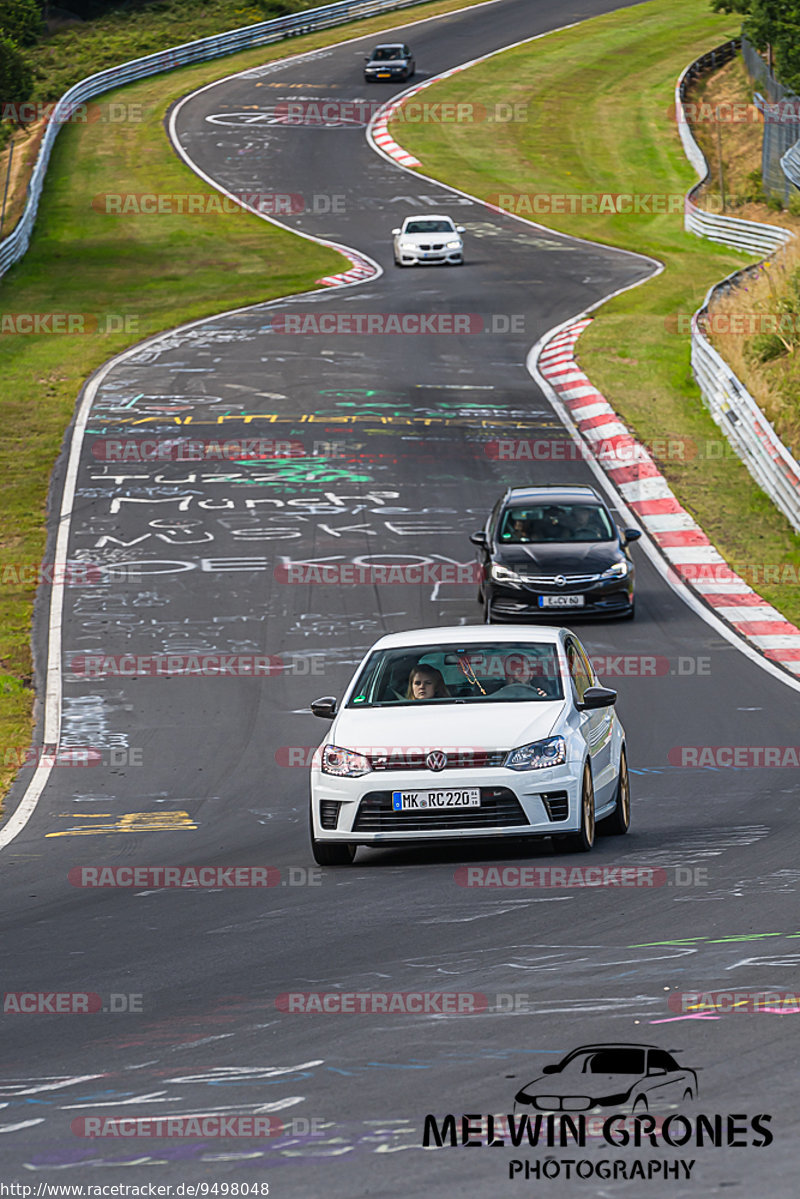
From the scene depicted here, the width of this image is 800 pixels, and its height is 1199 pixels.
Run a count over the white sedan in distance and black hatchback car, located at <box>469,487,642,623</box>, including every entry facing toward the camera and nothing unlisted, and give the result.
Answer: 2

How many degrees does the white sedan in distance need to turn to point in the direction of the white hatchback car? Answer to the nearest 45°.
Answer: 0° — it already faces it

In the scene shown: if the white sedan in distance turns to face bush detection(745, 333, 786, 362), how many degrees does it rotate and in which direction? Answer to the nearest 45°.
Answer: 0° — it already faces it

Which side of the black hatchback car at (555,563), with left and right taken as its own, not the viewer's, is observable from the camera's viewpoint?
front

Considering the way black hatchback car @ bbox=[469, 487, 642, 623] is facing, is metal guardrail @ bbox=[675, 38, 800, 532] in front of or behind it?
behind

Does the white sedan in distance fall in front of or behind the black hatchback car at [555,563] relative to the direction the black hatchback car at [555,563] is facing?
behind

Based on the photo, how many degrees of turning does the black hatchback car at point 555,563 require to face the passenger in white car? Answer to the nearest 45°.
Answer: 0° — it already faces them

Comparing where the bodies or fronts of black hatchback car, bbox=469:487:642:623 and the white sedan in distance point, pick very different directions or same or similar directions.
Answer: same or similar directions

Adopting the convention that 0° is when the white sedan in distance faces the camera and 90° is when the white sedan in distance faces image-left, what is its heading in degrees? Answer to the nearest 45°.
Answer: approximately 0°

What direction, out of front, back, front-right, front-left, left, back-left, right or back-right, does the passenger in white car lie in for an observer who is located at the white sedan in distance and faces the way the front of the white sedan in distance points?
front

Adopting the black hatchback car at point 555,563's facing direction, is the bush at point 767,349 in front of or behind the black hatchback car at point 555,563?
behind

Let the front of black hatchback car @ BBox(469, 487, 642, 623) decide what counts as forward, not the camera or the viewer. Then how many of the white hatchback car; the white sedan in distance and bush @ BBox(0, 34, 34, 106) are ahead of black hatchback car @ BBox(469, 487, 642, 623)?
1

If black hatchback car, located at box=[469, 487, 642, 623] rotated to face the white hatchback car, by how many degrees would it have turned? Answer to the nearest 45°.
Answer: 0° — it already faces it
